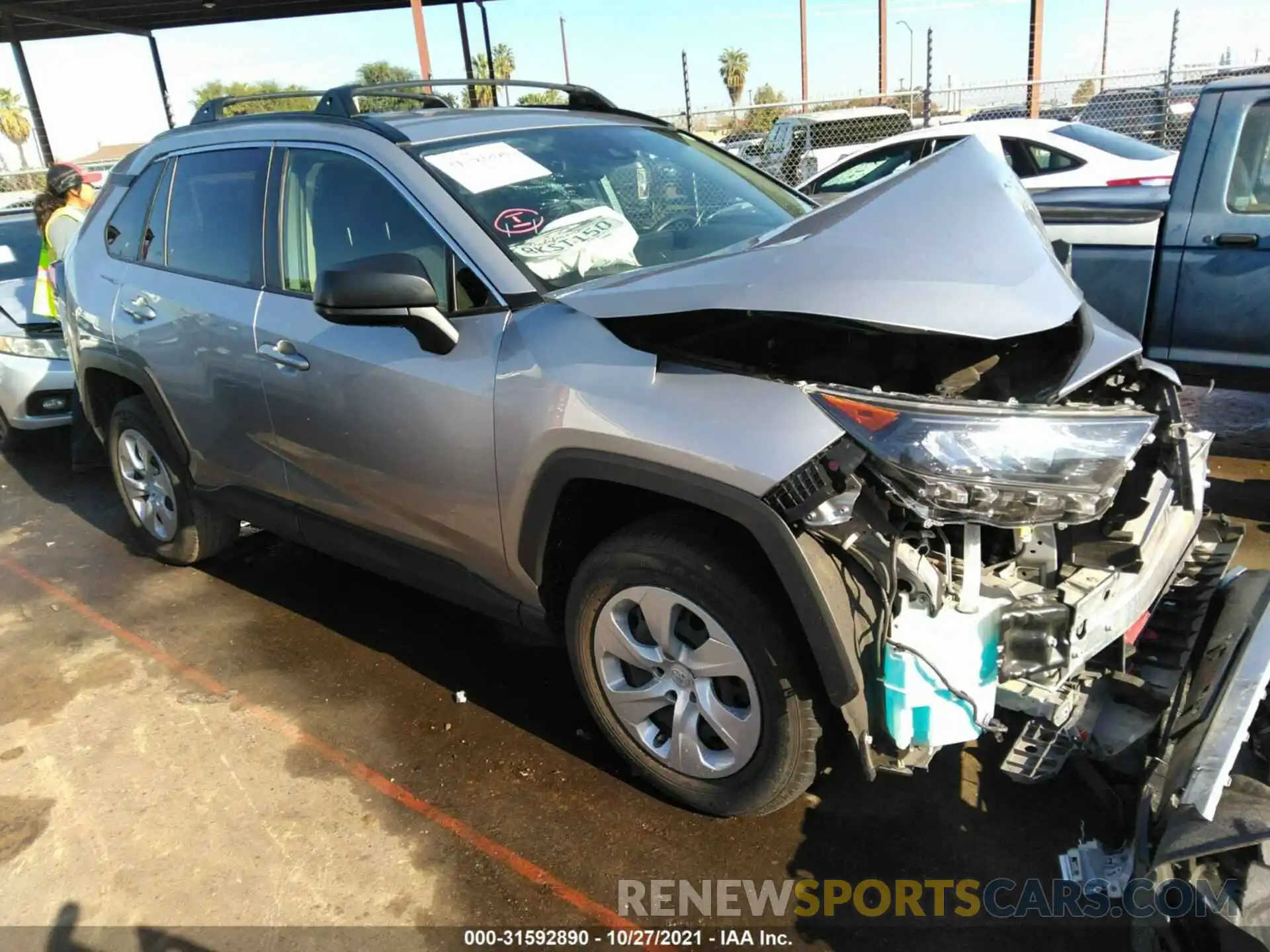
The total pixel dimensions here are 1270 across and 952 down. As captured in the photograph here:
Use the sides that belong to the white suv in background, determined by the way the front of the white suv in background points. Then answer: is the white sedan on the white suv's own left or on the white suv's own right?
on the white suv's own left

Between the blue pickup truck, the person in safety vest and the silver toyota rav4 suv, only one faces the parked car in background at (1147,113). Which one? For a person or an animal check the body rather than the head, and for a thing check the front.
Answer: the person in safety vest

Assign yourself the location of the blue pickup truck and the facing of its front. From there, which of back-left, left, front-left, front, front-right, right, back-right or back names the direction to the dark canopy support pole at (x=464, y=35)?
back-left

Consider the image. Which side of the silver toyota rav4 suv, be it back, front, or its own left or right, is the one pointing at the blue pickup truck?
left

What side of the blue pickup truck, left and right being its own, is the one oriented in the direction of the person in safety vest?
back

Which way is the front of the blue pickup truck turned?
to the viewer's right

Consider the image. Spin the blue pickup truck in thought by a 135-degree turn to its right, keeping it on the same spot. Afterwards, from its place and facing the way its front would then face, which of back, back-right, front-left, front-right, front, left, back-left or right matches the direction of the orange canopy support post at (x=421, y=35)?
right

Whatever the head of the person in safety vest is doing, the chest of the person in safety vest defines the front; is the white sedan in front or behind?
in front

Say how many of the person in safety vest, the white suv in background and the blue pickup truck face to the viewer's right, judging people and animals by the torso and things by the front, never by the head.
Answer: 2

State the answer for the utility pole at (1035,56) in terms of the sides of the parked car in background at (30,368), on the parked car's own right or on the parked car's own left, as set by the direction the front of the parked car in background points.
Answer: on the parked car's own left

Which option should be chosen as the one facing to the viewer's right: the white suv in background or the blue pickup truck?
the blue pickup truck

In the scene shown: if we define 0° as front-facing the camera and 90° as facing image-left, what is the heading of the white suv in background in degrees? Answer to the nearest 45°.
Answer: approximately 45°
